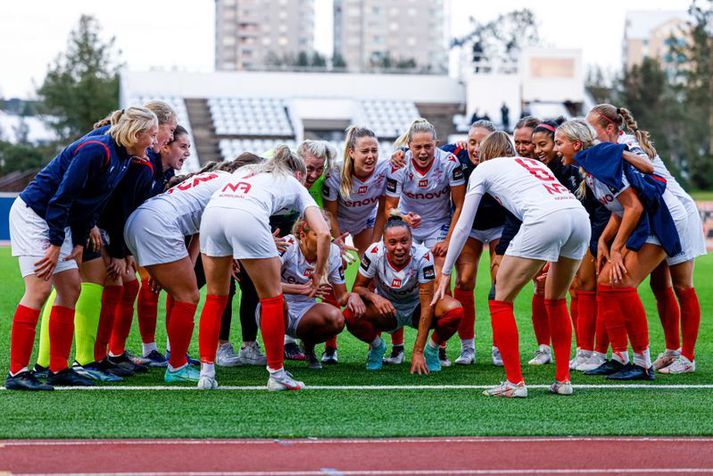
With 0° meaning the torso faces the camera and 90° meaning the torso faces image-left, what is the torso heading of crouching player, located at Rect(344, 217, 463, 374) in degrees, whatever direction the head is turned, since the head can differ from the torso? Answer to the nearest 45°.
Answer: approximately 0°
